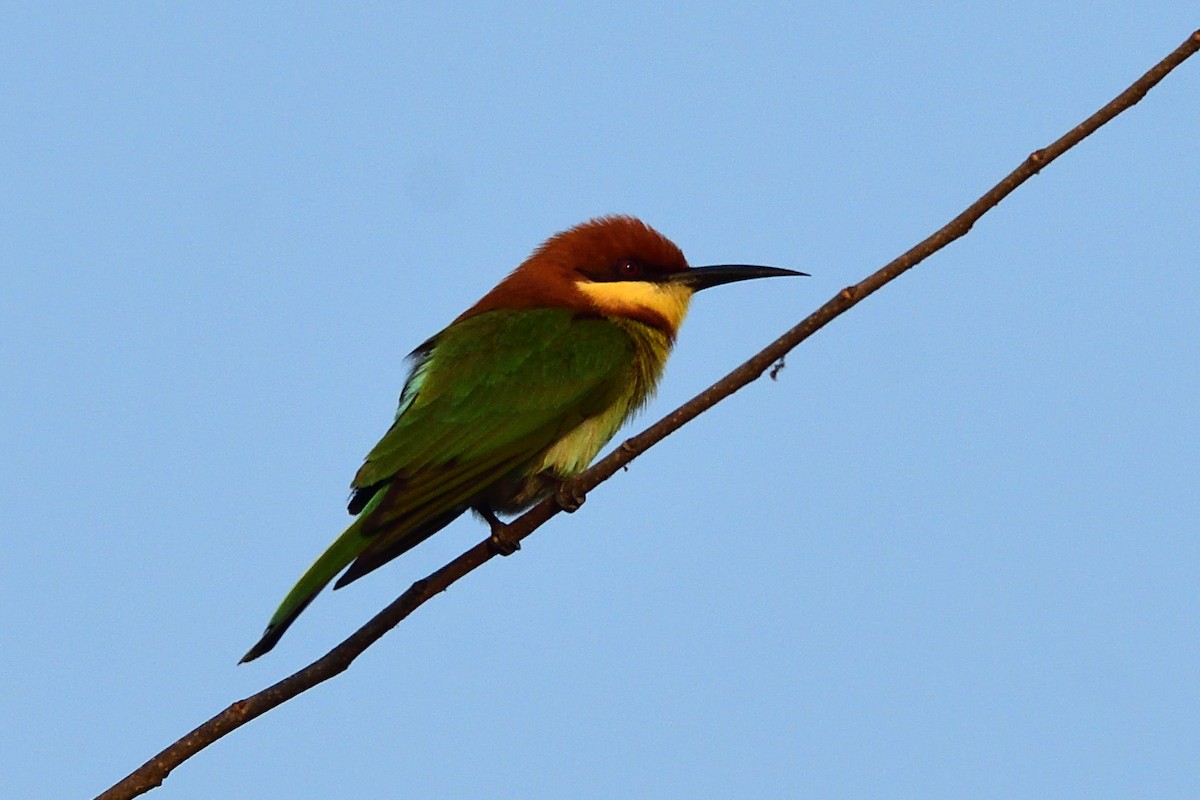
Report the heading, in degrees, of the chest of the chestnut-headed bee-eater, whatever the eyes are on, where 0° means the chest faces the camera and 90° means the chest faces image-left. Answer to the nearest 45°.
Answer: approximately 270°
